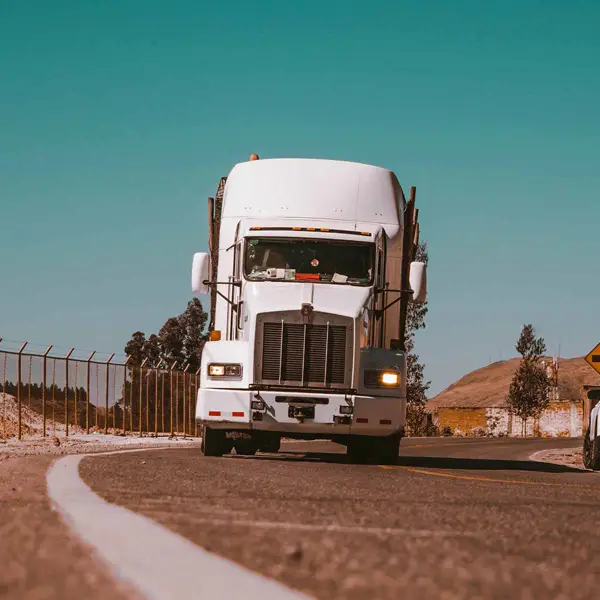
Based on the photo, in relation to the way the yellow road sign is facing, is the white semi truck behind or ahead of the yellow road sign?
ahead

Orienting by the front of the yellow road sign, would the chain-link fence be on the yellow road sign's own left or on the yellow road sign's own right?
on the yellow road sign's own right

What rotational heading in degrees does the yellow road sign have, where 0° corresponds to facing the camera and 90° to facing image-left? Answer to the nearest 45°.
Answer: approximately 0°

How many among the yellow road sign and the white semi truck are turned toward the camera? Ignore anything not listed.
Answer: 2

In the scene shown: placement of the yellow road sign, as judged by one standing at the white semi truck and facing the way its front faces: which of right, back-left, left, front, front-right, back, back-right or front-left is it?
back-left
